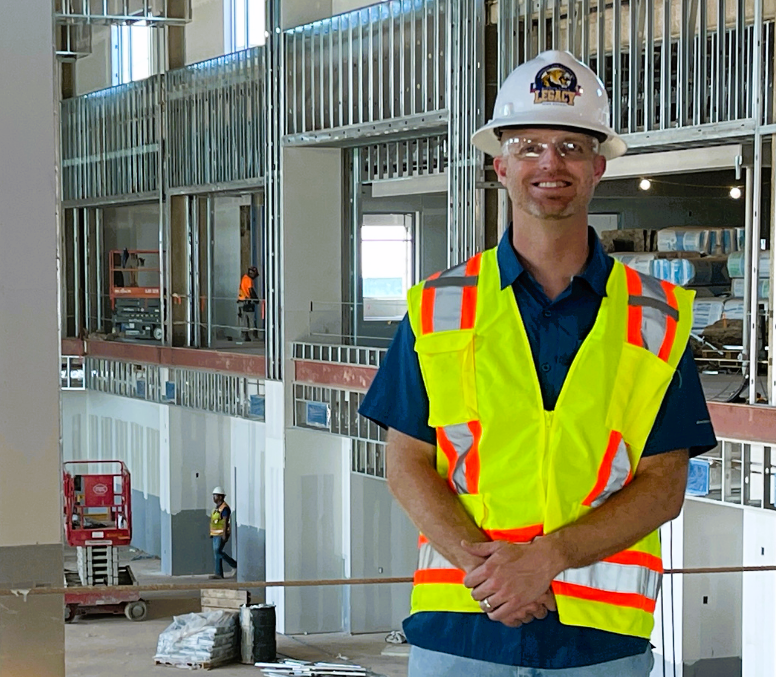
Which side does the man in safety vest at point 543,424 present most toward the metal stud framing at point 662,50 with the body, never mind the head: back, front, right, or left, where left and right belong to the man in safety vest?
back

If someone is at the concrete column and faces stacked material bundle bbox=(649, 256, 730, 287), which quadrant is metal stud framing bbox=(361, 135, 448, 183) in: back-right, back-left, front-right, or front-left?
front-left

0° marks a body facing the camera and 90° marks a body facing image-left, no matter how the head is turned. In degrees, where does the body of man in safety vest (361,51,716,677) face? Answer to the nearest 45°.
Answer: approximately 0°

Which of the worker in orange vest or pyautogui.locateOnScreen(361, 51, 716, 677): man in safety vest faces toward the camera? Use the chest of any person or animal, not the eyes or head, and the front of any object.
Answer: the man in safety vest

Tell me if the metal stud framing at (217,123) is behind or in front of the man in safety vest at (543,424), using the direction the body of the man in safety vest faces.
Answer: behind

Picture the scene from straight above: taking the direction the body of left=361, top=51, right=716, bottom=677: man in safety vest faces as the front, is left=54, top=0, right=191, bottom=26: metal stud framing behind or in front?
behind
